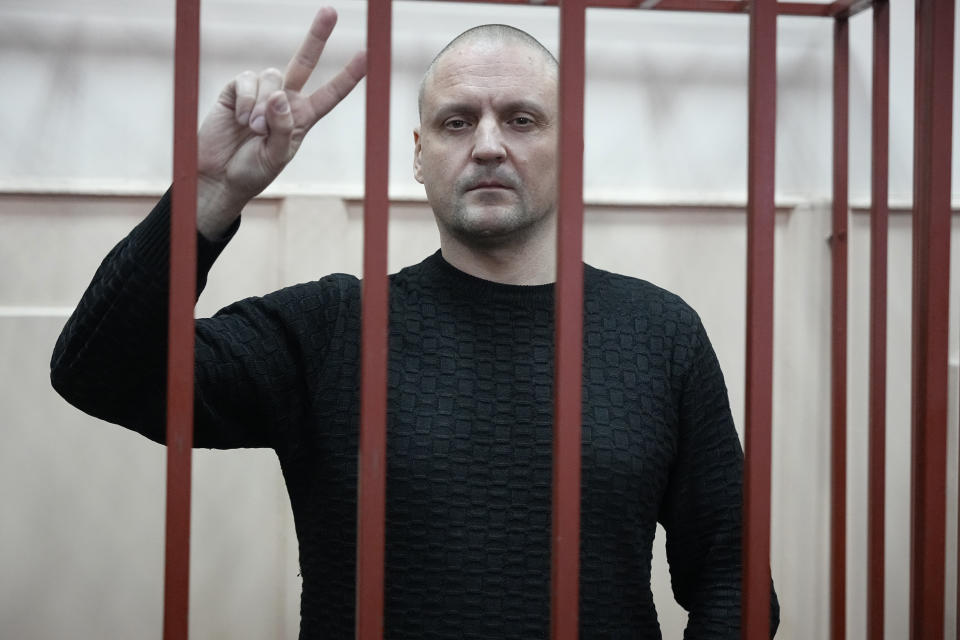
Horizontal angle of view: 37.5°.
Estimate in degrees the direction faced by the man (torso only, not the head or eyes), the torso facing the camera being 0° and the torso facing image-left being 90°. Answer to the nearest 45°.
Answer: approximately 0°
